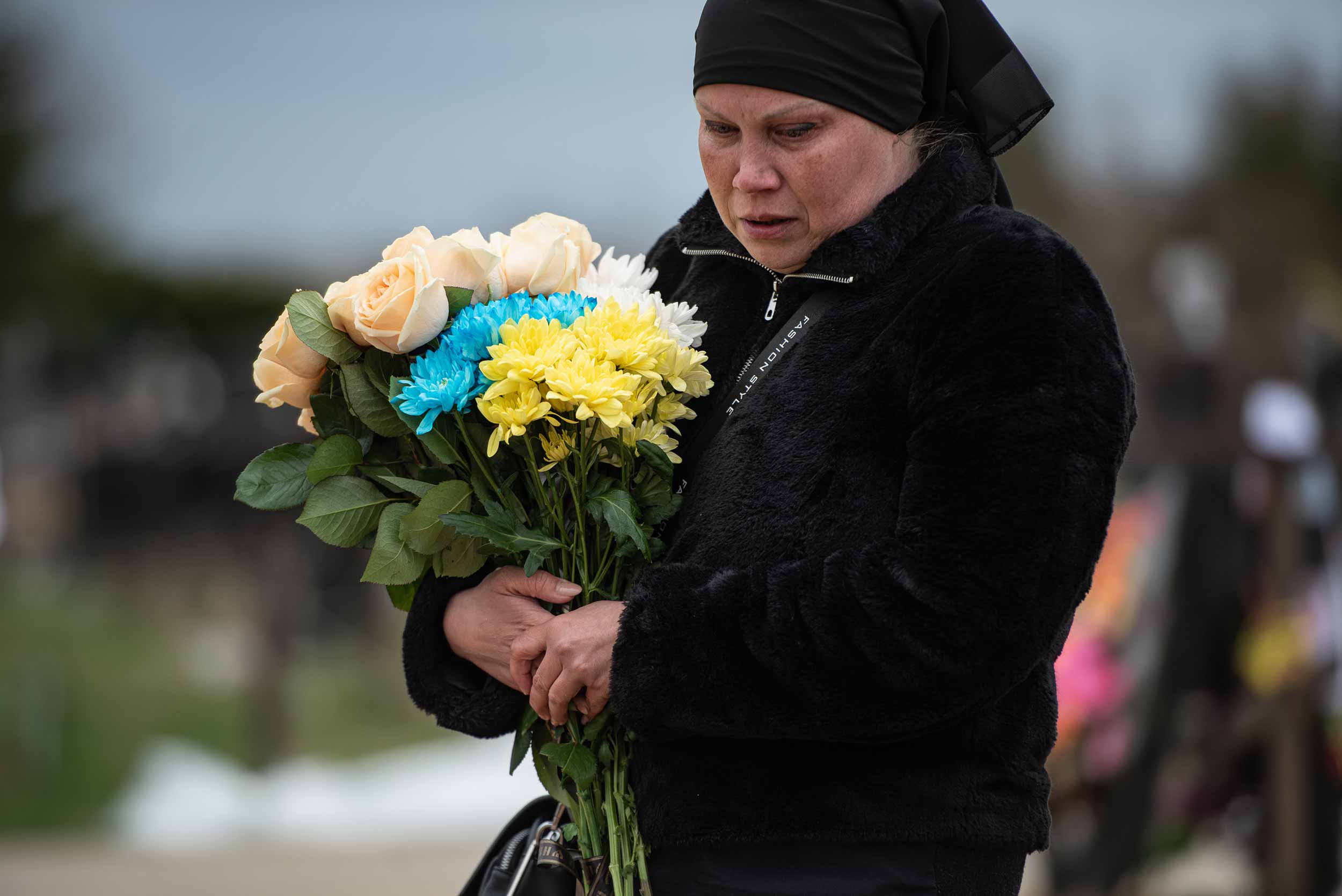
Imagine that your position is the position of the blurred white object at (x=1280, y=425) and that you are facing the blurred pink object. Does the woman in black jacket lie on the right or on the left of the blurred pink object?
left

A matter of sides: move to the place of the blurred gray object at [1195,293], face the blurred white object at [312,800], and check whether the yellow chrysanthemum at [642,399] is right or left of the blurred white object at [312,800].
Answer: left

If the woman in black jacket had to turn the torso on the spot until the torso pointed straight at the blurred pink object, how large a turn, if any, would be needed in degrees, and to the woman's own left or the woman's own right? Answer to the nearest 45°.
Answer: approximately 135° to the woman's own right

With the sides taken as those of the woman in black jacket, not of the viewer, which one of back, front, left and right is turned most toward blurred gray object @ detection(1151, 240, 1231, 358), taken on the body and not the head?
back

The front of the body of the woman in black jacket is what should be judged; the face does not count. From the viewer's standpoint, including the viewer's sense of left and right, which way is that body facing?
facing the viewer and to the left of the viewer

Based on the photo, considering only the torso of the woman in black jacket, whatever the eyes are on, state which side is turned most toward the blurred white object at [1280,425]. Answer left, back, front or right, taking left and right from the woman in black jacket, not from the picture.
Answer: back

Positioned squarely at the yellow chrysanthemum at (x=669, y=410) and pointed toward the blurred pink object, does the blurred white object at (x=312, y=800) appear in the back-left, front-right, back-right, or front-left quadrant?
front-left

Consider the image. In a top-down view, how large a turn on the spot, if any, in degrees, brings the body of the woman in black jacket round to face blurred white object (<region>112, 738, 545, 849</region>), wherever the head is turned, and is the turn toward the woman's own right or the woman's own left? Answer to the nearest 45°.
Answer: approximately 90° to the woman's own right
